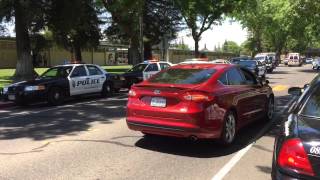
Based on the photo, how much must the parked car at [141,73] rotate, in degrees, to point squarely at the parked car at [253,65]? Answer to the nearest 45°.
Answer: approximately 180°

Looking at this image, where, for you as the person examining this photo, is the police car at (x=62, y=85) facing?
facing the viewer and to the left of the viewer

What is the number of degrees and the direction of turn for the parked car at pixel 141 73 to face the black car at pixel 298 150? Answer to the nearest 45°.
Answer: approximately 45° to its left

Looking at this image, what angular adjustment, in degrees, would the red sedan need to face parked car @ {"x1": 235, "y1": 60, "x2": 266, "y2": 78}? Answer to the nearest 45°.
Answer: approximately 45° to its left

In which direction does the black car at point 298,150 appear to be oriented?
away from the camera

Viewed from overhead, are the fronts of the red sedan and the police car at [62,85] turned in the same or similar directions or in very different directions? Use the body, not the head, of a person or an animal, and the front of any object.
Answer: very different directions

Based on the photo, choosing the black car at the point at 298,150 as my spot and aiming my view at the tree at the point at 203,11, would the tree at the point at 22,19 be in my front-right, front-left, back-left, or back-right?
front-left

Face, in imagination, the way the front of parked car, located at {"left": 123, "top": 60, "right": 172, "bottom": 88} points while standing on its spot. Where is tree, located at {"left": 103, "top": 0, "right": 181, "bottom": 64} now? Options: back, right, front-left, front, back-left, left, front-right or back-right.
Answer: back-right

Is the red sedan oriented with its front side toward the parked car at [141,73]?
no

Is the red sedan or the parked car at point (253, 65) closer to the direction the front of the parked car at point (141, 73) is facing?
the red sedan

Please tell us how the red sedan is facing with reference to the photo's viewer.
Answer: facing away from the viewer and to the right of the viewer

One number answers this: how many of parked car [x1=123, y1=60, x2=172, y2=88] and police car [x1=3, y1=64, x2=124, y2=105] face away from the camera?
0

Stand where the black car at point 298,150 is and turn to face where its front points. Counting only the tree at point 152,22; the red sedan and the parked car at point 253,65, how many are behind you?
0

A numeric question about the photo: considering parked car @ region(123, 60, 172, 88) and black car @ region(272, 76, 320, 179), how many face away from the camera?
1

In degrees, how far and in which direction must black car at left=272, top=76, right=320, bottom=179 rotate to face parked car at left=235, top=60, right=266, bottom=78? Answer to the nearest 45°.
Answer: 0° — it already faces it

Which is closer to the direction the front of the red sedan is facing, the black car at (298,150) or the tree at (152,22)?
the tree

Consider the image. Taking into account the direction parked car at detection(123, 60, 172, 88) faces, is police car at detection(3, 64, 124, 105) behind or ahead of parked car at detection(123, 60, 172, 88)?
ahead

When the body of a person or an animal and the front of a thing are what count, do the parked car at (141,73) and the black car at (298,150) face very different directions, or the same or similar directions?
very different directions

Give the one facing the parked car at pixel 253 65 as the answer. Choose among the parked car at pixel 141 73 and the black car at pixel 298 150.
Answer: the black car
